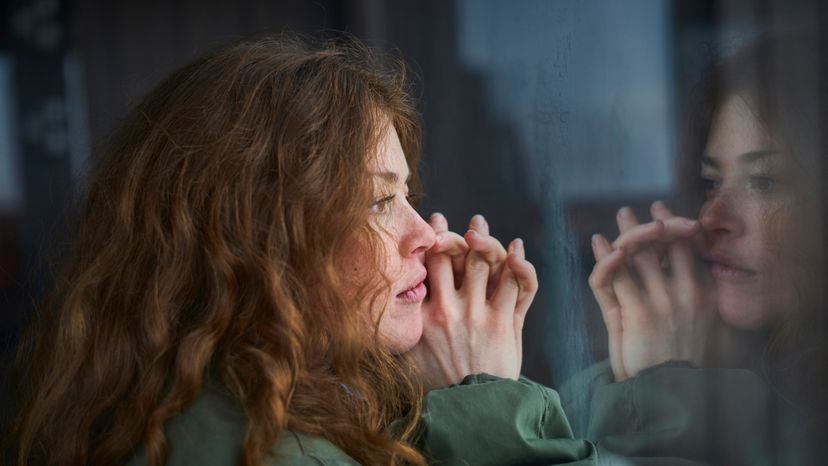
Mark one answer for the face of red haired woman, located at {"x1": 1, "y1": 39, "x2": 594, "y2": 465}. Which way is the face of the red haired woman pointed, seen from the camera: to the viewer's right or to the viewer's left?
to the viewer's right

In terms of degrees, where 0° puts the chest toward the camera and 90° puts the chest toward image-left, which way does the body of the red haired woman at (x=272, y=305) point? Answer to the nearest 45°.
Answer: approximately 270°
